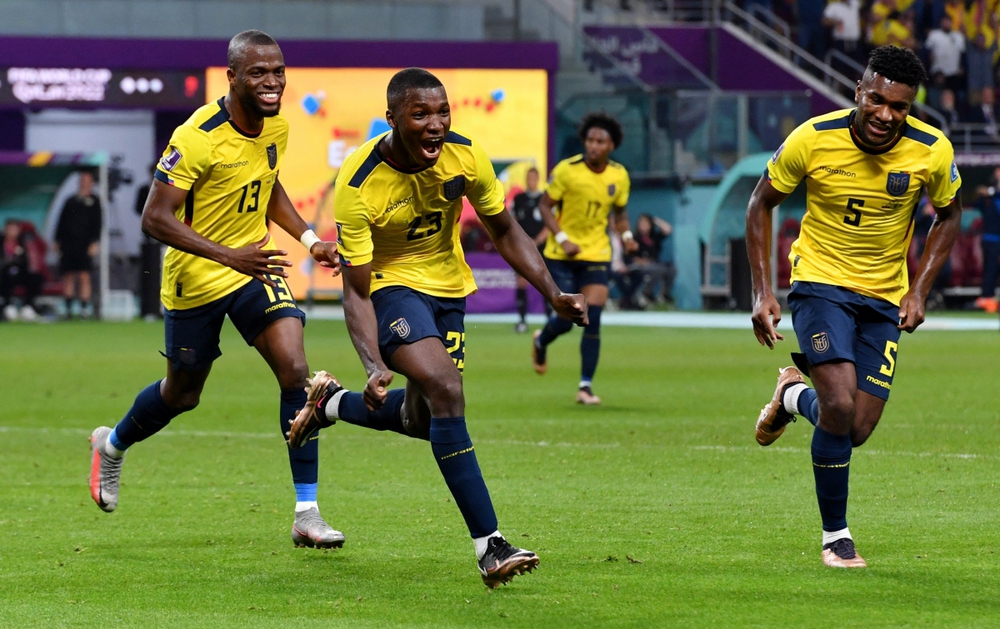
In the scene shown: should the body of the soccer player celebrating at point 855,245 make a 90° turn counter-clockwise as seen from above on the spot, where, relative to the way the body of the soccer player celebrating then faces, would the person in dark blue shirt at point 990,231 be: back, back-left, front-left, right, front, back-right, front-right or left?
left

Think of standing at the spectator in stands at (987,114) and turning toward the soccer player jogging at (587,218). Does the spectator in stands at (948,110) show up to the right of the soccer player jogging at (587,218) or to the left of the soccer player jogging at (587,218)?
right

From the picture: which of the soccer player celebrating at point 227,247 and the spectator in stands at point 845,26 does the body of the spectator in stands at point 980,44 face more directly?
the soccer player celebrating

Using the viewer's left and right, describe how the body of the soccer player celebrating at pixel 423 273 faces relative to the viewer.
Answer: facing the viewer and to the right of the viewer

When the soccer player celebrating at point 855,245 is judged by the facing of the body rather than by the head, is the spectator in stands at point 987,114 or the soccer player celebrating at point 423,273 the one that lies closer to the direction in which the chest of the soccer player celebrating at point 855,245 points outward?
the soccer player celebrating

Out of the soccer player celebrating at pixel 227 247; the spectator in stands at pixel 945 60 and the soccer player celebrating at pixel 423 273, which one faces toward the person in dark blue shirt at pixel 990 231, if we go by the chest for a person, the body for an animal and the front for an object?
the spectator in stands

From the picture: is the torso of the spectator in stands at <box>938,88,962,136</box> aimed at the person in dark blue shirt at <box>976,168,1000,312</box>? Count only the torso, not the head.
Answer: yes

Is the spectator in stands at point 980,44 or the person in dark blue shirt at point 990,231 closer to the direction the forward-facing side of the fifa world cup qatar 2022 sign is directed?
the person in dark blue shirt

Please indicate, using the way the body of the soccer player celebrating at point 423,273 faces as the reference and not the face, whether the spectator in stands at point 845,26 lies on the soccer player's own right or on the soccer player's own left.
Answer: on the soccer player's own left
